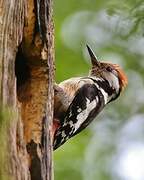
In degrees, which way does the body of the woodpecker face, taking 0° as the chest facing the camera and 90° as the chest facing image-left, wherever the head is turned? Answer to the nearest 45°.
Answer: approximately 90°
